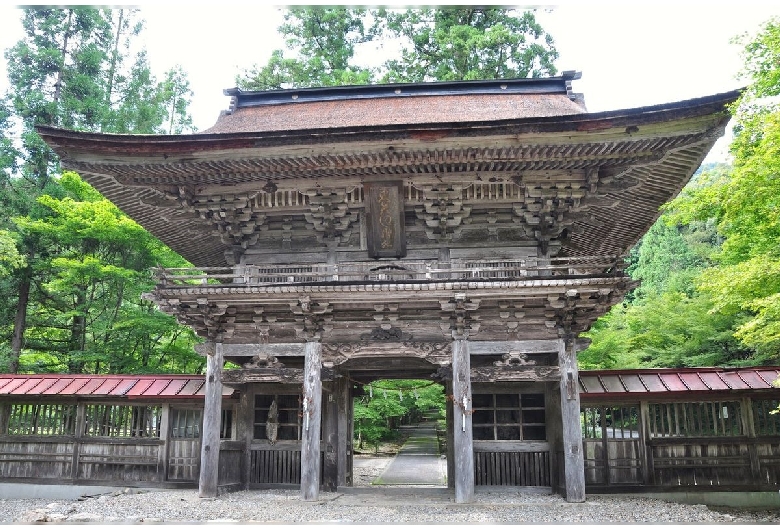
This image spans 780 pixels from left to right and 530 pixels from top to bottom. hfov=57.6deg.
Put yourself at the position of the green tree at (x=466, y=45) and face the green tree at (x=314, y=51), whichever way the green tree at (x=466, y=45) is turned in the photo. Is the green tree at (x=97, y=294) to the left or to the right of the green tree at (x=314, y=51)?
left

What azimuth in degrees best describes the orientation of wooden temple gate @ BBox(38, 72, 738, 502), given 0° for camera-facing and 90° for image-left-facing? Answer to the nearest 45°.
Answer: approximately 0°

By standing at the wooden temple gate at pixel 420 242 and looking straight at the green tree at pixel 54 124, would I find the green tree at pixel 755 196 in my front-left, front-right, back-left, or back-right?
back-right

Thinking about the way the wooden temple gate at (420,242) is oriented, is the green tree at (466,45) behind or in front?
behind

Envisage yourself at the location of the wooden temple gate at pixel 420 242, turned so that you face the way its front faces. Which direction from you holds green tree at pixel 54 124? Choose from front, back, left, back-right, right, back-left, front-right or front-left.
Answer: back-right

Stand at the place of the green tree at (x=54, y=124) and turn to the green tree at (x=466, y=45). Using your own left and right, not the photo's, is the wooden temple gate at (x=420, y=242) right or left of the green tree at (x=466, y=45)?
right

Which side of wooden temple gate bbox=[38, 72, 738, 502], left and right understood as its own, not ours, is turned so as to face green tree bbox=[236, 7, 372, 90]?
back

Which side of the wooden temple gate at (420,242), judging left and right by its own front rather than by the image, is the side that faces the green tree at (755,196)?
left

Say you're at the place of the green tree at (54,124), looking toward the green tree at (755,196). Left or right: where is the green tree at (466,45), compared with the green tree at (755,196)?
left
